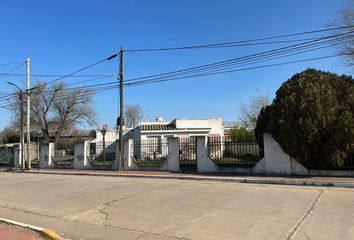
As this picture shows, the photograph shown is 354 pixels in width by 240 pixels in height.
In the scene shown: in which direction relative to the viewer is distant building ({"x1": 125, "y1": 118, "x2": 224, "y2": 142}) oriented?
toward the camera

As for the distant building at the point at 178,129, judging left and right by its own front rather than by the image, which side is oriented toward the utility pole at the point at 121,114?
front

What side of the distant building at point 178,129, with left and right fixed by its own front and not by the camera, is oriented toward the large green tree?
front

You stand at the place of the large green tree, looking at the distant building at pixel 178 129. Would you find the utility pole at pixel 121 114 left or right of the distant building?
left
